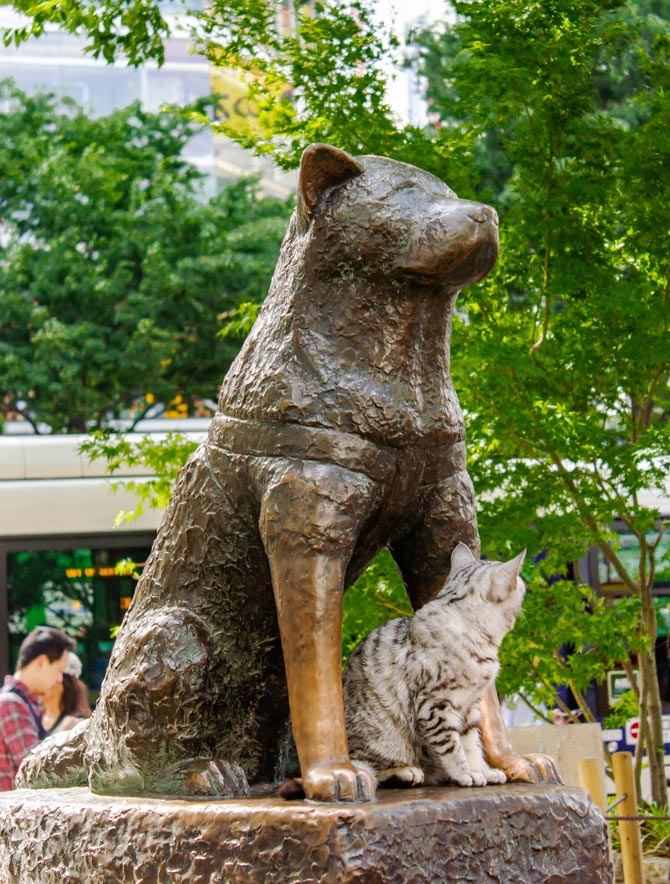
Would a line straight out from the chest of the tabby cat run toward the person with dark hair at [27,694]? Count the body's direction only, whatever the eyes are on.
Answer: no

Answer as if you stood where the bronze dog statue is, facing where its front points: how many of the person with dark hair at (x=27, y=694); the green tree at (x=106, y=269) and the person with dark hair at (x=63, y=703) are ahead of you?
0

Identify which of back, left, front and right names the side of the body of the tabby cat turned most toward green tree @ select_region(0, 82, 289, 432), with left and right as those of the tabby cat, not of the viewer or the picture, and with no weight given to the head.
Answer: left

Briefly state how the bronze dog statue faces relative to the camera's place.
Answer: facing the viewer and to the right of the viewer

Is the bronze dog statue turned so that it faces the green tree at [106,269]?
no

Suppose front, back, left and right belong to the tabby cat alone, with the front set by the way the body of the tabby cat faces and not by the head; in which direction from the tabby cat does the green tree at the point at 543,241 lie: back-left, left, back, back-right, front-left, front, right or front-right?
left

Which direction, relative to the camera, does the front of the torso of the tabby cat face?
to the viewer's right

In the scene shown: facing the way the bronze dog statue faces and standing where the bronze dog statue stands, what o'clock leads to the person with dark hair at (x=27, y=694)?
The person with dark hair is roughly at 7 o'clock from the bronze dog statue.

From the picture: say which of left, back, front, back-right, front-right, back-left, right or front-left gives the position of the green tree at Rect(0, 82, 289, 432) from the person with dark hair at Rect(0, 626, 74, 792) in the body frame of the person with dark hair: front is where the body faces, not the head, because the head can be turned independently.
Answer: left
